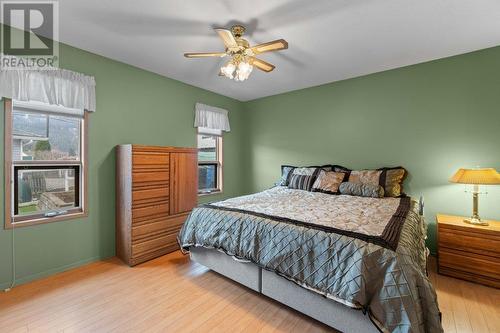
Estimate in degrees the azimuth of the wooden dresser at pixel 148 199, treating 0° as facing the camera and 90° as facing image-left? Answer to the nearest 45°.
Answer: approximately 315°

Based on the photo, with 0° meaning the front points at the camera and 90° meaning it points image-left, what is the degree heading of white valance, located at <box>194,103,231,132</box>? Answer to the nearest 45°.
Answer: approximately 315°

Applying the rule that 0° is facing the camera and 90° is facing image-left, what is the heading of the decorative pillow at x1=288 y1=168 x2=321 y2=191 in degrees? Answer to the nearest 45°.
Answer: approximately 45°

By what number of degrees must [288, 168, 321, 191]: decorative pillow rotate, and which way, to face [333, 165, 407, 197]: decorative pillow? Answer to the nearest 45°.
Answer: approximately 135° to its left

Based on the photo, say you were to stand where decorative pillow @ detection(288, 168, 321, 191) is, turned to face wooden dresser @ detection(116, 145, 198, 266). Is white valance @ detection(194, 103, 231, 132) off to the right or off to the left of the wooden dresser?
right

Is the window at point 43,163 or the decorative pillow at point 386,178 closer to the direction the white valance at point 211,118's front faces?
the decorative pillow

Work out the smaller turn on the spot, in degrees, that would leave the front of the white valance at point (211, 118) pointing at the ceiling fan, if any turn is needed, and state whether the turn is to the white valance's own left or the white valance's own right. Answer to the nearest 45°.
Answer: approximately 45° to the white valance's own right

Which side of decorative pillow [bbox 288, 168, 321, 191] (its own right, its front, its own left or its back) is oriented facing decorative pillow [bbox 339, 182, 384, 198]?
left

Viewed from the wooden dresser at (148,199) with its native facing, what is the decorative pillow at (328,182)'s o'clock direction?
The decorative pillow is roughly at 11 o'clock from the wooden dresser.
